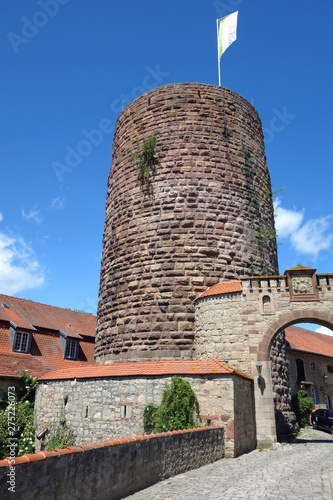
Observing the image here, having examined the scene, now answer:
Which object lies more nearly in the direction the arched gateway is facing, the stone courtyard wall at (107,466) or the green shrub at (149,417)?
the stone courtyard wall

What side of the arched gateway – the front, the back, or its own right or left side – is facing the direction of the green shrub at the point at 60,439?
right

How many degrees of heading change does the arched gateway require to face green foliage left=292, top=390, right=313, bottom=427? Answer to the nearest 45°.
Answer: approximately 180°

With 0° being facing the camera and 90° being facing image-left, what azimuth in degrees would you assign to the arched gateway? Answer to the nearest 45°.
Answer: approximately 0°
